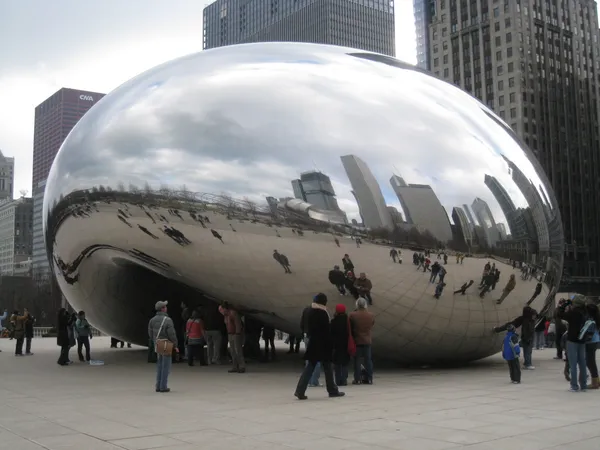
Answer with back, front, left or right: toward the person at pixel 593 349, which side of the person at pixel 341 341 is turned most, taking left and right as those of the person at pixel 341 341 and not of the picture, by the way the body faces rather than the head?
right

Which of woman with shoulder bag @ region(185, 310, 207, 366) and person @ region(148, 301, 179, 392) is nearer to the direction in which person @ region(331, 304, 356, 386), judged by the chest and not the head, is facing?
the woman with shoulder bag

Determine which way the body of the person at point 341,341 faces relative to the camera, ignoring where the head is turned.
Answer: away from the camera

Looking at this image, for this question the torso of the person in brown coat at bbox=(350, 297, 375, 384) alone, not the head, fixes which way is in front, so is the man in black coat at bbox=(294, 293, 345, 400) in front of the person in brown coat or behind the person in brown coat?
behind

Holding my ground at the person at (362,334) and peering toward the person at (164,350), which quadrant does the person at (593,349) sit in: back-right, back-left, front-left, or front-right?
back-left

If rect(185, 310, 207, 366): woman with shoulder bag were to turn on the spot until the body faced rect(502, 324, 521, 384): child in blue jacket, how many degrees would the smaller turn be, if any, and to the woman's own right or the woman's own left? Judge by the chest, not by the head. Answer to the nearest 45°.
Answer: approximately 135° to the woman's own right

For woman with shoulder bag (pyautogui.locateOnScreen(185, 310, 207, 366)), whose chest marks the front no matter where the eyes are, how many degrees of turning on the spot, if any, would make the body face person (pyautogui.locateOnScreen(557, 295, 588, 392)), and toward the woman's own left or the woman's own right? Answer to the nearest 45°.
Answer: approximately 135° to the woman's own right

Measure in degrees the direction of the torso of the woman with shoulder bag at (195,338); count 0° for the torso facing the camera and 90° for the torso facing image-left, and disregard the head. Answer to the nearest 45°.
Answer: approximately 180°

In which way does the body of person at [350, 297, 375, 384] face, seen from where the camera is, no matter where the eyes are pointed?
away from the camera
